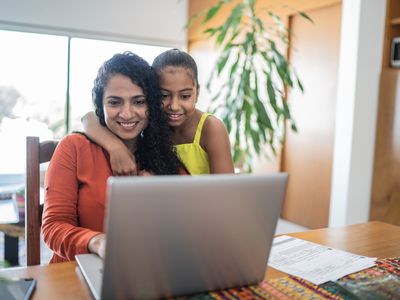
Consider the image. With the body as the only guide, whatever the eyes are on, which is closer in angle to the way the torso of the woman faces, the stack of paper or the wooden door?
the stack of paper

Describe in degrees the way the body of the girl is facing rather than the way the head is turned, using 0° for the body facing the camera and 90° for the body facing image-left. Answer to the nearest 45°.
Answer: approximately 45°

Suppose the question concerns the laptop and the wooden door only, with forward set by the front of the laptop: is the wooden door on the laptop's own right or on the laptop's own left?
on the laptop's own right

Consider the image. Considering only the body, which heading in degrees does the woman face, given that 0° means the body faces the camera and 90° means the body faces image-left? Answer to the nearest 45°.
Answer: approximately 0°

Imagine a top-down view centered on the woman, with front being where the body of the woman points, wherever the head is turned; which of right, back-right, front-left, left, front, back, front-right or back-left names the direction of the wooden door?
back-left

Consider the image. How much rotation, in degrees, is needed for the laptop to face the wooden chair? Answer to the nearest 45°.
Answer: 0° — it already faces it

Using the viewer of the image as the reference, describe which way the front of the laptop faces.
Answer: facing away from the viewer and to the left of the viewer
